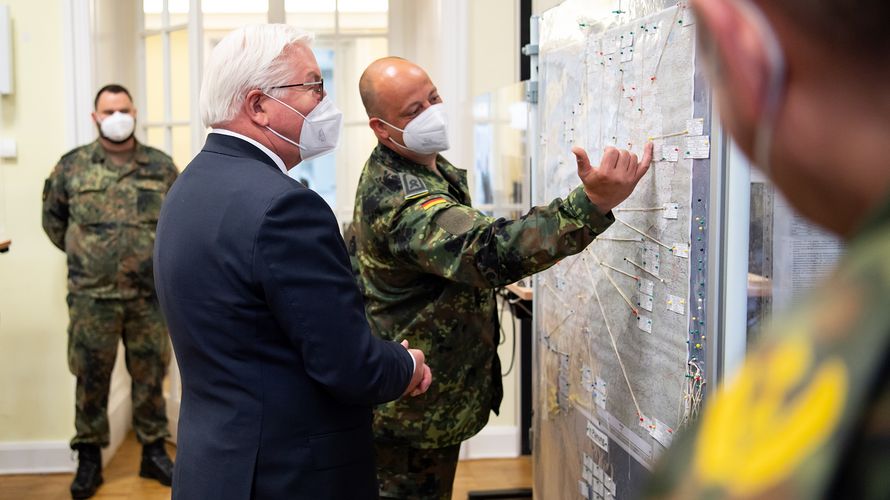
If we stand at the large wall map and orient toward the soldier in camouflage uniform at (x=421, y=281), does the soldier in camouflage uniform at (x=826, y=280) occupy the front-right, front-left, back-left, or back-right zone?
back-left

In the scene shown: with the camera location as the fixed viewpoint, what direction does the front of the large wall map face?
facing the viewer and to the left of the viewer

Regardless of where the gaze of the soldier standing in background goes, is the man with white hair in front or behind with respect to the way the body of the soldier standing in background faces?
in front

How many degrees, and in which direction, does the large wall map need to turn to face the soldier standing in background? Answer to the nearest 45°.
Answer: approximately 90° to its right

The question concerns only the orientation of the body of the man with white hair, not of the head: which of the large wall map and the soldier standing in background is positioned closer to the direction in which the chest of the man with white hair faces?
the large wall map

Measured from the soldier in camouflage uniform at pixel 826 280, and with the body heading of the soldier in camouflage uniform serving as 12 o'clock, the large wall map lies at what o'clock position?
The large wall map is roughly at 1 o'clock from the soldier in camouflage uniform.

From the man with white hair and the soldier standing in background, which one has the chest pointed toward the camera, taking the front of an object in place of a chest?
the soldier standing in background

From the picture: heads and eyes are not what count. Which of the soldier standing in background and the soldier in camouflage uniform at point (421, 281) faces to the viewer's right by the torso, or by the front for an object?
the soldier in camouflage uniform

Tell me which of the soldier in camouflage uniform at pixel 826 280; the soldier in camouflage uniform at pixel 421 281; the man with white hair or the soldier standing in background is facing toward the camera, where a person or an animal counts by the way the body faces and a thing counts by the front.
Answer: the soldier standing in background

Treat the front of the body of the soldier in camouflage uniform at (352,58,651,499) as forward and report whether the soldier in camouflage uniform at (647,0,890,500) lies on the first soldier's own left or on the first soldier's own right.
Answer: on the first soldier's own right

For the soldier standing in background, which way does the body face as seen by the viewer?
toward the camera

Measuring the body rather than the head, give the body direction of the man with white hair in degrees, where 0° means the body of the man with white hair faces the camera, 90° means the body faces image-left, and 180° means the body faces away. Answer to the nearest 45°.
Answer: approximately 225°

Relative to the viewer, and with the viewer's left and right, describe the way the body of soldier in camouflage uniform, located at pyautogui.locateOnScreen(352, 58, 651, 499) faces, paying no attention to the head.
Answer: facing to the right of the viewer

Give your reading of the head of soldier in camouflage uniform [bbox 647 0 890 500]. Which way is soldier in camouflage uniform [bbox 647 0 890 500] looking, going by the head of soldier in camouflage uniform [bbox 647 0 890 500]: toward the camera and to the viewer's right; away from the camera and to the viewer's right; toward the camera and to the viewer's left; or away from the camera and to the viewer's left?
away from the camera and to the viewer's left

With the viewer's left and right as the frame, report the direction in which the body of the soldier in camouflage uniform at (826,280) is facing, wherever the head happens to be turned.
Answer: facing away from the viewer and to the left of the viewer

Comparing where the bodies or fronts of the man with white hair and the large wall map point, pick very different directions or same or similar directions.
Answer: very different directions

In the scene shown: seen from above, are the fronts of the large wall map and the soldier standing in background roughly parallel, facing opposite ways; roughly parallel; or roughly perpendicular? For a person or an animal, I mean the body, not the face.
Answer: roughly perpendicular
